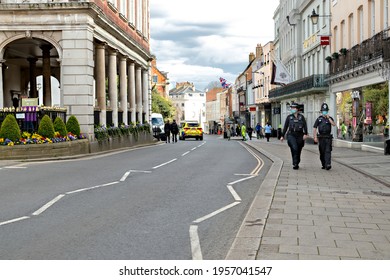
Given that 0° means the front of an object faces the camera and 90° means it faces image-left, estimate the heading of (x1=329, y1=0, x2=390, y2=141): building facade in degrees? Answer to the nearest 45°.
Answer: approximately 45°

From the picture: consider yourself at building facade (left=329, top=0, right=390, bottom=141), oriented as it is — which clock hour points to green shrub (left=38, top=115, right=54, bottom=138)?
The green shrub is roughly at 12 o'clock from the building facade.

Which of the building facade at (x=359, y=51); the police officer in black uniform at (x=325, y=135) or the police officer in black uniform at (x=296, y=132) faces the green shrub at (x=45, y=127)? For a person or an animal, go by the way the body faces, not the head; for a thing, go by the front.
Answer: the building facade

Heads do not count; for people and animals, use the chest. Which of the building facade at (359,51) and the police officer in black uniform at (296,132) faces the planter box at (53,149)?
the building facade

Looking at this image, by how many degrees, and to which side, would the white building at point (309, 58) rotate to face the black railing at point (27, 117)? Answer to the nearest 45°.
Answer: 0° — it already faces it
